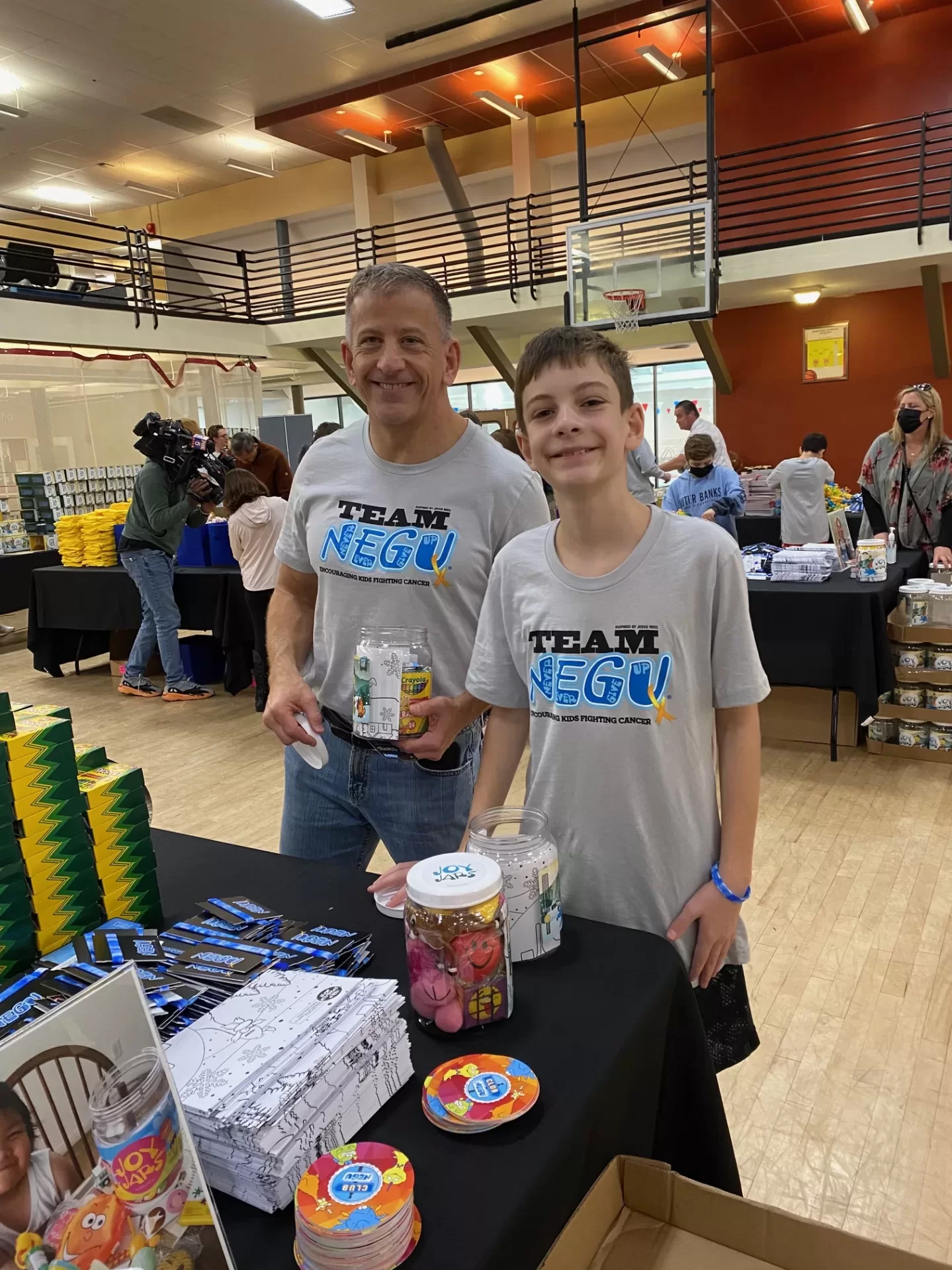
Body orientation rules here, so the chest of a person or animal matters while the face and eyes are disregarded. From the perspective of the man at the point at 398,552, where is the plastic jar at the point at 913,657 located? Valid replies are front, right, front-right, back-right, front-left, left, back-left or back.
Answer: back-left

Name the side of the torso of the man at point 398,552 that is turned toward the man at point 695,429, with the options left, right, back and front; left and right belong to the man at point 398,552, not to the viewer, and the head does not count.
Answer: back

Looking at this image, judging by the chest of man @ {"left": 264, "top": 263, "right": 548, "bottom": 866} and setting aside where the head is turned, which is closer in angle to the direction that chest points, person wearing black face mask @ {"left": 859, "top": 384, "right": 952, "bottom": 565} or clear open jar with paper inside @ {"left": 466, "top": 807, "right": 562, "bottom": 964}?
the clear open jar with paper inside

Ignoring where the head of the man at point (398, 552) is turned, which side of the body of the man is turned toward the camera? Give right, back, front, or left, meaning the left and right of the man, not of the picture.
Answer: front

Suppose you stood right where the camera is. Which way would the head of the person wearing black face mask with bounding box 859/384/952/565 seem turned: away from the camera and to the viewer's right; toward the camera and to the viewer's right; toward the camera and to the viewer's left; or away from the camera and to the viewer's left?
toward the camera and to the viewer's left

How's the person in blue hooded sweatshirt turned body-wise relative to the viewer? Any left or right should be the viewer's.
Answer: facing the viewer

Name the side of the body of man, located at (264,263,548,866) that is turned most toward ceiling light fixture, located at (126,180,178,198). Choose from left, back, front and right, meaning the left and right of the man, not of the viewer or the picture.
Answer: back
